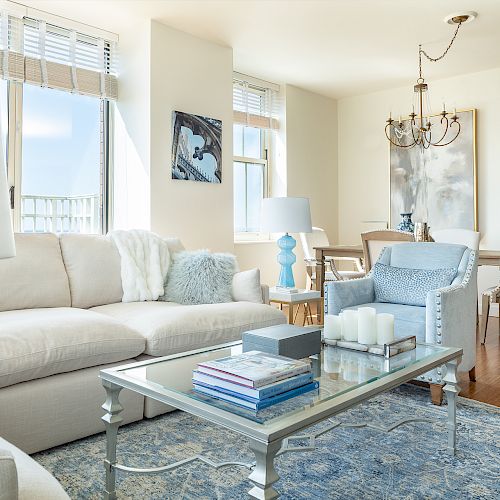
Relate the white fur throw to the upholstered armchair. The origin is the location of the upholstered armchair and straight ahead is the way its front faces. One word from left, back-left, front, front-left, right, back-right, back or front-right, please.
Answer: front-right

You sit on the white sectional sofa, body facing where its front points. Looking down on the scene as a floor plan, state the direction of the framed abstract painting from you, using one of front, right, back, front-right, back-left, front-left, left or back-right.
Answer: left

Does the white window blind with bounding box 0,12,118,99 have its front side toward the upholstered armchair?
no

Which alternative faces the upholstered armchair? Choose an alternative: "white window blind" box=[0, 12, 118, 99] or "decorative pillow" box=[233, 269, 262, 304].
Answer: the white window blind

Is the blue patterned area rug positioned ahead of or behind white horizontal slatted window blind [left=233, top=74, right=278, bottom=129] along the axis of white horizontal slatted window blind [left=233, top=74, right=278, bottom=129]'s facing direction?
ahead

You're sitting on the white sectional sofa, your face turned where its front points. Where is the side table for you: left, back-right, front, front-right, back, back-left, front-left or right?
left

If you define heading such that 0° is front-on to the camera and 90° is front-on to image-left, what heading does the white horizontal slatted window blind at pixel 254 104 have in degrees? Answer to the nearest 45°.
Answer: approximately 315°

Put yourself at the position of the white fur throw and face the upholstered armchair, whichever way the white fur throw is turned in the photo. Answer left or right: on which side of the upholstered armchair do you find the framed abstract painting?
left

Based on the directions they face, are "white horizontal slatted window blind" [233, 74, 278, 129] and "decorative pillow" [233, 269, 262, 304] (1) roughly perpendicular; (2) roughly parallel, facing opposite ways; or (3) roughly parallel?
roughly perpendicular

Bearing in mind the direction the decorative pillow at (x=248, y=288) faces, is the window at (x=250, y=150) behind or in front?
behind

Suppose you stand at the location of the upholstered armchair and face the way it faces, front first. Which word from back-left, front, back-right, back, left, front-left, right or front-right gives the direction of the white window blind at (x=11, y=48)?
front-right

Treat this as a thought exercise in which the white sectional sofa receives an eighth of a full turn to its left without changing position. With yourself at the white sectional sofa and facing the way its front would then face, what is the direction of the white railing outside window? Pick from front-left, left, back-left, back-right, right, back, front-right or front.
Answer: left
